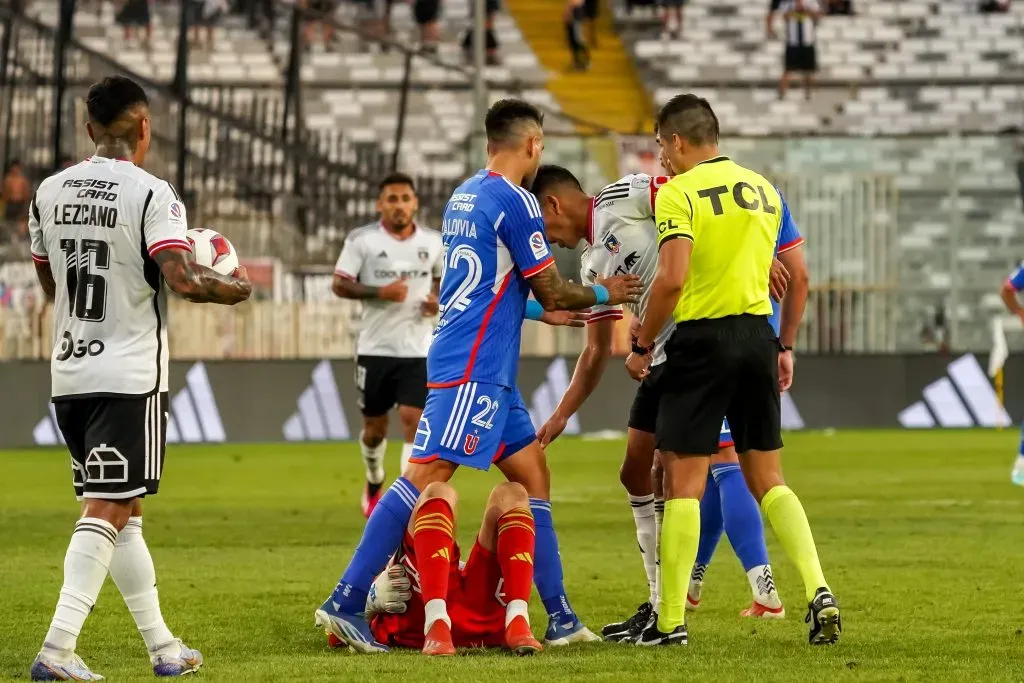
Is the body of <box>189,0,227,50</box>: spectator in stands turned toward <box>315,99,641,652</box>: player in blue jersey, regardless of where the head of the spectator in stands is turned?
yes

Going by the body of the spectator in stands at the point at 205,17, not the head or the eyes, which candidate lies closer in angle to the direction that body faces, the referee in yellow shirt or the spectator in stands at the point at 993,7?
the referee in yellow shirt

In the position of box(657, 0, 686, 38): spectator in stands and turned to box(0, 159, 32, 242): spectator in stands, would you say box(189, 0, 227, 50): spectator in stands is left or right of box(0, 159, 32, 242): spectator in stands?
right

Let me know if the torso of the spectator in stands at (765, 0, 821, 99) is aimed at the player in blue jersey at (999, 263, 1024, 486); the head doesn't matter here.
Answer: yes

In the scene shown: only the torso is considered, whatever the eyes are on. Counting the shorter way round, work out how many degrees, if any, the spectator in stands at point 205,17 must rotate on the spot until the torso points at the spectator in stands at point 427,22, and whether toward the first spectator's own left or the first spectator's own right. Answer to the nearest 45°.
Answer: approximately 90° to the first spectator's own left

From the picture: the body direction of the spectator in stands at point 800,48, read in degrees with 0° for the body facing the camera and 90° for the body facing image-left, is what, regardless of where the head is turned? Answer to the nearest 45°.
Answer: approximately 0°

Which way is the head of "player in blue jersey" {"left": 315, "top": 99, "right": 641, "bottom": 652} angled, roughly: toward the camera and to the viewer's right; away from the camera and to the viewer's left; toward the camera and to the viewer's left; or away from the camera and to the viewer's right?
away from the camera and to the viewer's right

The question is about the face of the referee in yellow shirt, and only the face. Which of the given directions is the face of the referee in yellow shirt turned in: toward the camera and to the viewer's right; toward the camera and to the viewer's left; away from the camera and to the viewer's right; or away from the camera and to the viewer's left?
away from the camera and to the viewer's left

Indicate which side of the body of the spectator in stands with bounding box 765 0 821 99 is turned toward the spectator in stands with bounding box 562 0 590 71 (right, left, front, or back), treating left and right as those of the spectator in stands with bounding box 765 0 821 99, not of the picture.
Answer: right

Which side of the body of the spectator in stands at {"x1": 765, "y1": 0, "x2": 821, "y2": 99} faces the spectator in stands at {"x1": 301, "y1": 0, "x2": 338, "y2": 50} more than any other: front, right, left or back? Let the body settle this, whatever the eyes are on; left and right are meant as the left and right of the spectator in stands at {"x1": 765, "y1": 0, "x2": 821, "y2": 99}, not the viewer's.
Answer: right

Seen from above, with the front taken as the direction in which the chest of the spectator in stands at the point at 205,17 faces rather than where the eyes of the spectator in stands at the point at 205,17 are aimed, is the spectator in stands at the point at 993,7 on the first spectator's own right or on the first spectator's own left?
on the first spectator's own left
